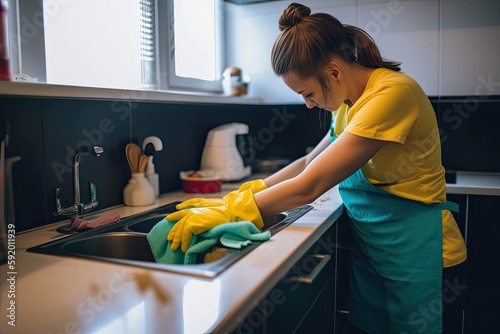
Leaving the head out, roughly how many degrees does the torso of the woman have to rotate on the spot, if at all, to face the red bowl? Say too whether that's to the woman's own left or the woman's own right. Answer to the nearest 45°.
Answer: approximately 45° to the woman's own right

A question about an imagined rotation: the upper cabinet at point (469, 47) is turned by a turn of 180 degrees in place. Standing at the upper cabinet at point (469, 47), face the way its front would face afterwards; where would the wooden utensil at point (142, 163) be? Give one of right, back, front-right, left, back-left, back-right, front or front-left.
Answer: back-left

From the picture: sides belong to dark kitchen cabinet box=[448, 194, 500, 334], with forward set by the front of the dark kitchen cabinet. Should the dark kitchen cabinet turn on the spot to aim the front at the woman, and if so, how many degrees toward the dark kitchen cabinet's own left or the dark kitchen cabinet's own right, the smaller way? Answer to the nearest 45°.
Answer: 0° — it already faces them

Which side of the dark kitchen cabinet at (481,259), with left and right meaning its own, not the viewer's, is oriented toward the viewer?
front

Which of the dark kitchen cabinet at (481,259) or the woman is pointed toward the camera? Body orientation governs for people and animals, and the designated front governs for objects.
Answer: the dark kitchen cabinet

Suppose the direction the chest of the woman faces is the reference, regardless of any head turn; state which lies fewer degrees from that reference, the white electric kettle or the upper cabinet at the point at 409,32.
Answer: the white electric kettle

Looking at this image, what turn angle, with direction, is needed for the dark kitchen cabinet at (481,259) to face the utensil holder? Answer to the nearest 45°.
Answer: approximately 45° to its right

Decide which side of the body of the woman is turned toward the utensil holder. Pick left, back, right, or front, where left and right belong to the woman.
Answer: front

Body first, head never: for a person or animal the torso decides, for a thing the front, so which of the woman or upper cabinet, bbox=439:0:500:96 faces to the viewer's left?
the woman

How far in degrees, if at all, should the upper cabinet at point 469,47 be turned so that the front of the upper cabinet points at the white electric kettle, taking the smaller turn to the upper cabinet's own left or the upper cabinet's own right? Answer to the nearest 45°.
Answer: approximately 45° to the upper cabinet's own right

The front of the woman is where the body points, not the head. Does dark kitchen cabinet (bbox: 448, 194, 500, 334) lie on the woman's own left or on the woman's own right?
on the woman's own right
